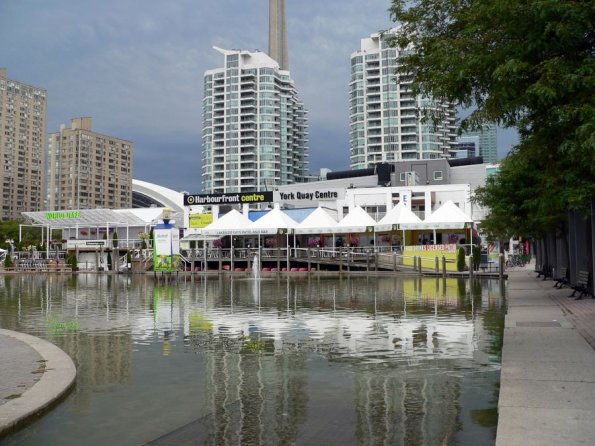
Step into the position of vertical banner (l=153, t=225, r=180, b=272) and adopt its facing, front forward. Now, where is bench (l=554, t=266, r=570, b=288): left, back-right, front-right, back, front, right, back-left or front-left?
front-left

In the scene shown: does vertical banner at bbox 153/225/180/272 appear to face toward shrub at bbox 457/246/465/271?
no

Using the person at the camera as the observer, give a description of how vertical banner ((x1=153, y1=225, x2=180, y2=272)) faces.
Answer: facing the viewer

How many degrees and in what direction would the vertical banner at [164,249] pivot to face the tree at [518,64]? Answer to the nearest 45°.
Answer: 0° — it already faces it

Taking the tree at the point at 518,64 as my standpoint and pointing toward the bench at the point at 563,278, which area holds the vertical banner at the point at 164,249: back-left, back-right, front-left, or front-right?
front-left

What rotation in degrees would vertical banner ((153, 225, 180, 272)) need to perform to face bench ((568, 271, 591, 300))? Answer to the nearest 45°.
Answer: approximately 45° to its left

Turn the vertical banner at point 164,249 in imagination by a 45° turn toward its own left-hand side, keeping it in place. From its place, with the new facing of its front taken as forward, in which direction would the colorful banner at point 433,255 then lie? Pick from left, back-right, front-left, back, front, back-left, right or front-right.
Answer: front-left

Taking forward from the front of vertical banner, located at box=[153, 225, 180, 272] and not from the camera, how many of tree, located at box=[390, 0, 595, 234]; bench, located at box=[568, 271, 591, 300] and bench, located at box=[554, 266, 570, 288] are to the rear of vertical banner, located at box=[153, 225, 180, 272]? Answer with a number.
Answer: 0
